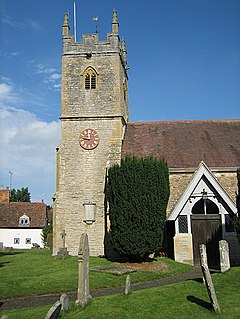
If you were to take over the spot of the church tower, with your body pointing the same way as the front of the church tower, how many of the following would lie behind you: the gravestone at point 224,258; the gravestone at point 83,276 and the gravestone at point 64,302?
0

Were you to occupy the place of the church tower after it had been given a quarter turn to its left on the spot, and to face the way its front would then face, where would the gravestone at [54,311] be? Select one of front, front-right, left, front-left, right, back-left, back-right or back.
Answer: right

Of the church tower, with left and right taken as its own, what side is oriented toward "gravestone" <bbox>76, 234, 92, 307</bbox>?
front

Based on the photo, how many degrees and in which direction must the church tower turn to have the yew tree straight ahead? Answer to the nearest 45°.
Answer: approximately 45° to its left

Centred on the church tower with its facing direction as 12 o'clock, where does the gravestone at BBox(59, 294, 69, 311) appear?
The gravestone is roughly at 12 o'clock from the church tower.

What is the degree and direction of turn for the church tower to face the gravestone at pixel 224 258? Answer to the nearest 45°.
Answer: approximately 45° to its left

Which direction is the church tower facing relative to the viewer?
toward the camera
